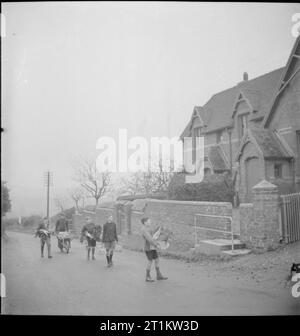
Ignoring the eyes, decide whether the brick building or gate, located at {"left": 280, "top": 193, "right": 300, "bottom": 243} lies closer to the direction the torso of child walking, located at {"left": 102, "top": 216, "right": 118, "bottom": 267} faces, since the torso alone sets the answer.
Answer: the gate

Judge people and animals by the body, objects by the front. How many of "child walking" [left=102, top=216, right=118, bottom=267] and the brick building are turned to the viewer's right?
0

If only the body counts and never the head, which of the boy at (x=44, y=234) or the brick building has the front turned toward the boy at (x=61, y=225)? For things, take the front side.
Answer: the brick building

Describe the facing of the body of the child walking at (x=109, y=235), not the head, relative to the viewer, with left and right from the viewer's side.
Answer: facing the viewer

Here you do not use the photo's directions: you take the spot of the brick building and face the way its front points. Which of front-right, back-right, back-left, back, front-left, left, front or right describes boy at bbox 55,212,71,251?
front

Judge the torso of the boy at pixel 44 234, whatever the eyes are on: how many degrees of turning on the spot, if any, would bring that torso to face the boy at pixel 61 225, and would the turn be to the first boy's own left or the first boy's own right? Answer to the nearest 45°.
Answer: approximately 90° to the first boy's own left

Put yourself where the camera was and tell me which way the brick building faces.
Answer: facing the viewer and to the left of the viewer

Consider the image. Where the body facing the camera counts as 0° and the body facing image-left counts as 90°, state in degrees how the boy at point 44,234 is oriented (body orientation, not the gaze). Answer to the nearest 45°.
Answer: approximately 315°

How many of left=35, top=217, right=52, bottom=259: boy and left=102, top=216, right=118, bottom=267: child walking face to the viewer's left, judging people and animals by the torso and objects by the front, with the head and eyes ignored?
0

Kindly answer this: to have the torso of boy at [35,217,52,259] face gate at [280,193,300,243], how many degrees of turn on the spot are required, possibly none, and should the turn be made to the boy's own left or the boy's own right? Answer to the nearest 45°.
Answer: approximately 45° to the boy's own left

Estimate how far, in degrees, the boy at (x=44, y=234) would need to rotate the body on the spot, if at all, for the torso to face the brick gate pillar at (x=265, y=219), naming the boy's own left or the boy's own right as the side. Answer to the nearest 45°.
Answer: approximately 45° to the boy's own left

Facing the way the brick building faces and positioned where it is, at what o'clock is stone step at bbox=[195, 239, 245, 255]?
The stone step is roughly at 11 o'clock from the brick building.
